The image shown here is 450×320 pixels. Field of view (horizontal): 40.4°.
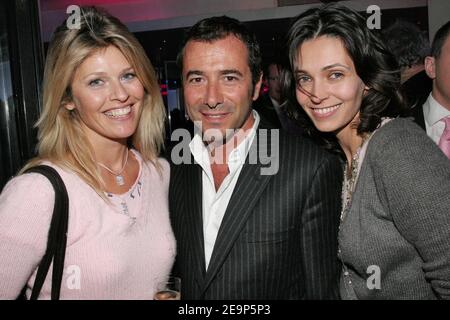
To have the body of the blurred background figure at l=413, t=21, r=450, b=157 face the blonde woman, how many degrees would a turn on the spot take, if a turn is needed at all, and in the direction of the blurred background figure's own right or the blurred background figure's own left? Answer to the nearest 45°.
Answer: approximately 90° to the blurred background figure's own right

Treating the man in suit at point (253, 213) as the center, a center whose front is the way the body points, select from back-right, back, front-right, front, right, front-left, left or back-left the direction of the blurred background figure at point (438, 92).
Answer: back

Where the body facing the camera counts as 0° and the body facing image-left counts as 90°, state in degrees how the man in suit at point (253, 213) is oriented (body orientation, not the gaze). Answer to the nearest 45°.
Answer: approximately 45°

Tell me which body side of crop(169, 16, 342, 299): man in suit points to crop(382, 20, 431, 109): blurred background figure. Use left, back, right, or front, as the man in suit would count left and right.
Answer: back

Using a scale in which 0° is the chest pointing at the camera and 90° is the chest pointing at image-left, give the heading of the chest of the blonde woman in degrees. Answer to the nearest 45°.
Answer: approximately 315°

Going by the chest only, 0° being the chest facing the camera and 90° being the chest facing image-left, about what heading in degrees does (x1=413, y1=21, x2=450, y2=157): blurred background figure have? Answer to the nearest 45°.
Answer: approximately 315°
